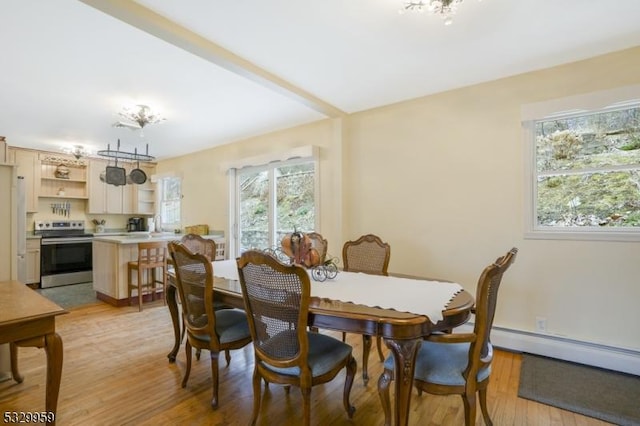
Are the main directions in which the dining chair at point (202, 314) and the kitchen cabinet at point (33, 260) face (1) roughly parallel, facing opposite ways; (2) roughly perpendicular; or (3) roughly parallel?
roughly perpendicular

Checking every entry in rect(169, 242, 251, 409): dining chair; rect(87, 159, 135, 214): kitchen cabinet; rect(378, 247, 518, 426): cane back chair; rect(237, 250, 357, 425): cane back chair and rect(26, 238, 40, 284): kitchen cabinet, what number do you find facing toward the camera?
2

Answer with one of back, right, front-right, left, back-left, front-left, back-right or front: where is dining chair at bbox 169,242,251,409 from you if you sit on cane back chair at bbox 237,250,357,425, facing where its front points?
left

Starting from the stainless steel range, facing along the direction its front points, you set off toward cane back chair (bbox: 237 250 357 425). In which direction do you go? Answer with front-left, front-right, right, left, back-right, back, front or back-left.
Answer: front

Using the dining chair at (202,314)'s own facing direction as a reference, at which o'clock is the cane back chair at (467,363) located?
The cane back chair is roughly at 3 o'clock from the dining chair.

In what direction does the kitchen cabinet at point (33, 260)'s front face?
toward the camera

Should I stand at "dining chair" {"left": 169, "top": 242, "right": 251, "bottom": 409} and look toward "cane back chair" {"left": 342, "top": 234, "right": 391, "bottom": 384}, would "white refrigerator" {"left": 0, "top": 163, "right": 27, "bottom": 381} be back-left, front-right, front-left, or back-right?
back-left

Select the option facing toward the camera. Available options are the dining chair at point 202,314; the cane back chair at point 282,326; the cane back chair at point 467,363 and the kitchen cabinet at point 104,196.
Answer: the kitchen cabinet

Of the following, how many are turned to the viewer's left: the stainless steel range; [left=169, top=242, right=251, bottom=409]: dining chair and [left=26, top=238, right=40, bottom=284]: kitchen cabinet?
0

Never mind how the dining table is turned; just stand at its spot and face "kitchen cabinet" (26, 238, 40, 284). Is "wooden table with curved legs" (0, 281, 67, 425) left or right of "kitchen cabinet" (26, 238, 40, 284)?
left

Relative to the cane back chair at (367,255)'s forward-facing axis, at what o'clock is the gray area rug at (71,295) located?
The gray area rug is roughly at 2 o'clock from the cane back chair.

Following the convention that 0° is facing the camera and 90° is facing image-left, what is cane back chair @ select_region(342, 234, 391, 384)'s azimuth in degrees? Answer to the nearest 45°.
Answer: approximately 45°

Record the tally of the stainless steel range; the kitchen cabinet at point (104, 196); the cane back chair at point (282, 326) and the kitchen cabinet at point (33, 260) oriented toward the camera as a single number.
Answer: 3

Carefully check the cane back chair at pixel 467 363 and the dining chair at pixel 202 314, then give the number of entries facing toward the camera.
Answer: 0

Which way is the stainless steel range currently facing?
toward the camera

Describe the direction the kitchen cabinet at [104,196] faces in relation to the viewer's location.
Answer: facing the viewer

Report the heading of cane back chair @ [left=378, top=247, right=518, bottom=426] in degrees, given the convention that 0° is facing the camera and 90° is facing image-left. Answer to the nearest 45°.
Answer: approximately 90°

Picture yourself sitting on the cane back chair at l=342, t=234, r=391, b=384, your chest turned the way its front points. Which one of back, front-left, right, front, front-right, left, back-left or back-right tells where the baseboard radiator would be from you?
back-left
